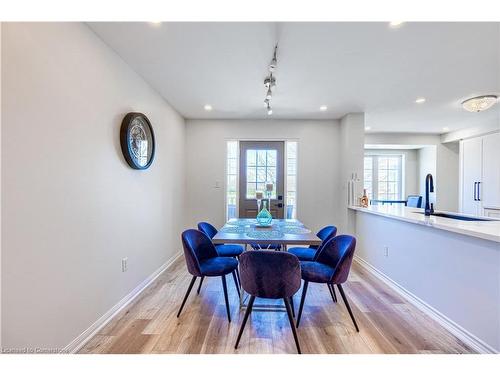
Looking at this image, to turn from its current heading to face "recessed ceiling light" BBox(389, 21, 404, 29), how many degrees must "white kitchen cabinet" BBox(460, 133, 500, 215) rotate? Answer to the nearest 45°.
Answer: approximately 45° to its left

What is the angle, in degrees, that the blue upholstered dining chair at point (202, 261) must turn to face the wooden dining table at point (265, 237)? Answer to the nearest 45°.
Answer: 0° — it already faces it

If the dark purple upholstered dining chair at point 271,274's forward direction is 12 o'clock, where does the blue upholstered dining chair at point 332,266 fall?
the blue upholstered dining chair at point 332,266 is roughly at 2 o'clock from the dark purple upholstered dining chair at point 271,274.

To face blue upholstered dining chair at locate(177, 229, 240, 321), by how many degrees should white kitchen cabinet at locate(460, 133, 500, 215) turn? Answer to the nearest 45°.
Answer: approximately 45° to its left

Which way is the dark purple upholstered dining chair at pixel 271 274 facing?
away from the camera

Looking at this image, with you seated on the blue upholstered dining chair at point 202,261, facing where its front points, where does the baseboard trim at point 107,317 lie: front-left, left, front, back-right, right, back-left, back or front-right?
back
